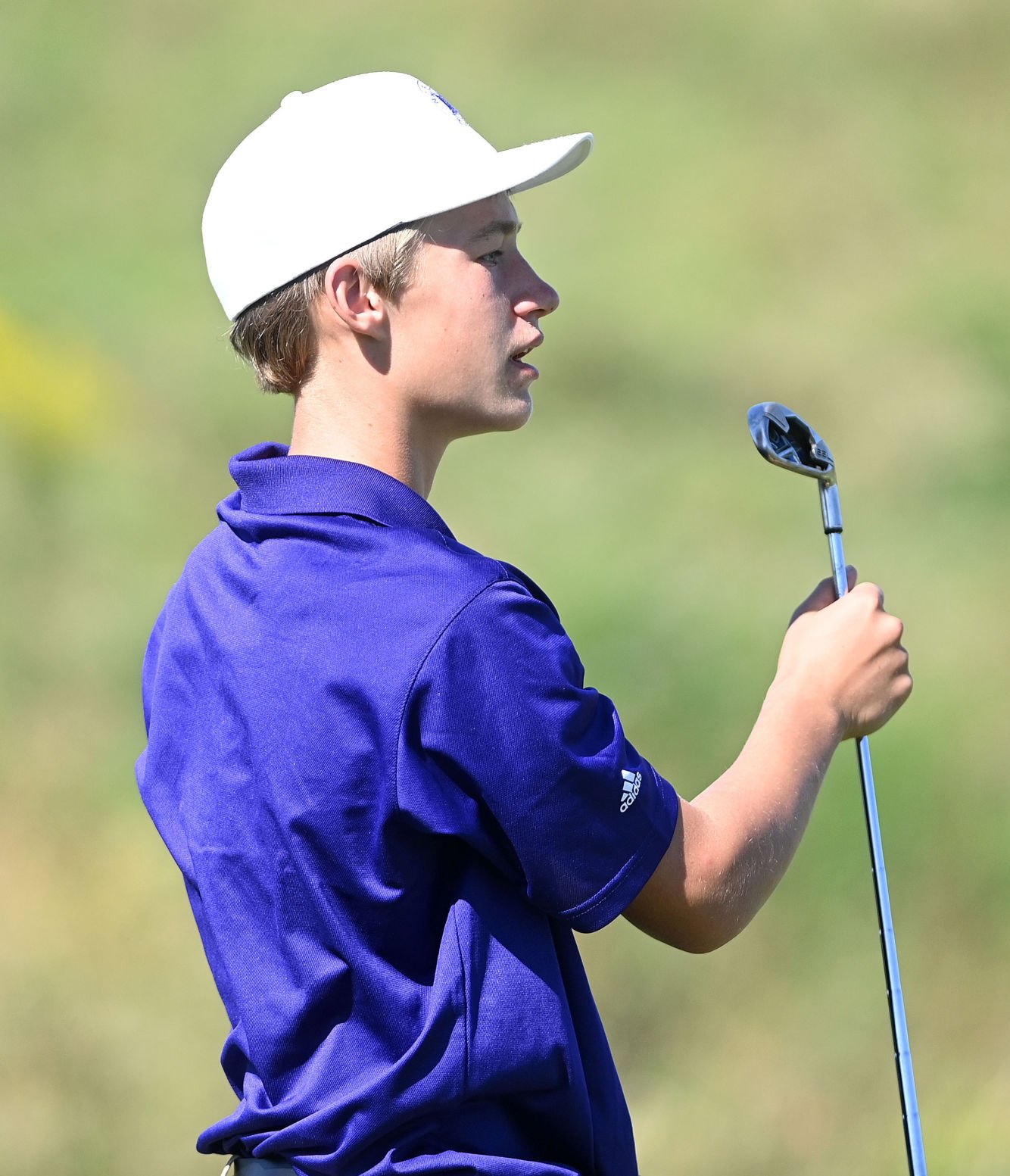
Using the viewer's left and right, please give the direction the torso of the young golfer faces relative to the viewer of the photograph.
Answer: facing away from the viewer and to the right of the viewer

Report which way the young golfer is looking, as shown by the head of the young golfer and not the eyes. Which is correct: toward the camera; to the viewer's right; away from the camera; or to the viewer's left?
to the viewer's right
